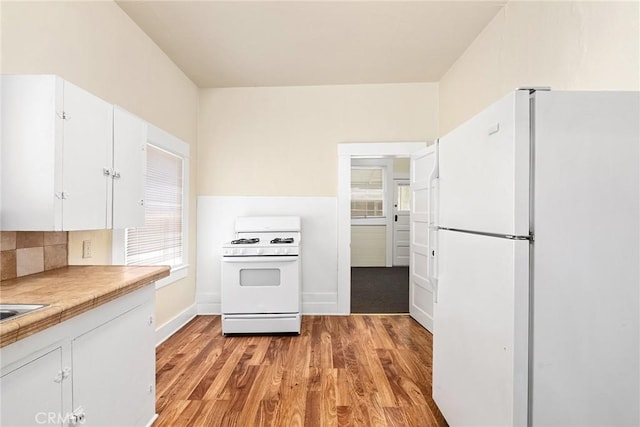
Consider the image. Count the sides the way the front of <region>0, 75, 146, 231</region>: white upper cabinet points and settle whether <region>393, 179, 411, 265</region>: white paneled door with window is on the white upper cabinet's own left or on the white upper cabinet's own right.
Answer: on the white upper cabinet's own left

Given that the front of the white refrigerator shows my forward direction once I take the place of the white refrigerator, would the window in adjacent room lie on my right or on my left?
on my right

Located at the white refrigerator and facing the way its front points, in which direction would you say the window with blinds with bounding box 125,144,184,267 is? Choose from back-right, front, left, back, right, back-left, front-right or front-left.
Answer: front-right

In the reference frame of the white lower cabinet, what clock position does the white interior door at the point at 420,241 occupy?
The white interior door is roughly at 10 o'clock from the white lower cabinet.

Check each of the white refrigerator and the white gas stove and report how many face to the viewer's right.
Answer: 0

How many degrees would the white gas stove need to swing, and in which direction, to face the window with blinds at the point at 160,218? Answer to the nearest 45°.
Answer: approximately 90° to its right

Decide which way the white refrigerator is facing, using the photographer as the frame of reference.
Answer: facing the viewer and to the left of the viewer

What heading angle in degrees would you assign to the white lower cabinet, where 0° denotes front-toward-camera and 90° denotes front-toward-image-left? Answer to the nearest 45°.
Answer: approximately 315°

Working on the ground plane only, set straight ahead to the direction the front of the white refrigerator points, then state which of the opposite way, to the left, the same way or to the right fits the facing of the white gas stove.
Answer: to the left

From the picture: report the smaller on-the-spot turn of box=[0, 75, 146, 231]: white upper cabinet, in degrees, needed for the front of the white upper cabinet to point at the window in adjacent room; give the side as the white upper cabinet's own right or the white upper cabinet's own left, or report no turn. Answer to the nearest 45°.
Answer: approximately 90° to the white upper cabinet's own left

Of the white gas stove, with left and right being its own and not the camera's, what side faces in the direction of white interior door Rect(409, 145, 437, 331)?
left

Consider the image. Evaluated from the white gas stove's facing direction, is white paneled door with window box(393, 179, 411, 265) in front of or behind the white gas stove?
behind

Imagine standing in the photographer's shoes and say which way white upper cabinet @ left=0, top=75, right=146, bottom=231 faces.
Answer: facing the viewer and to the right of the viewer

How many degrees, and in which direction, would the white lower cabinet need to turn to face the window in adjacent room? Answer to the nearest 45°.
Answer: approximately 90° to its left
